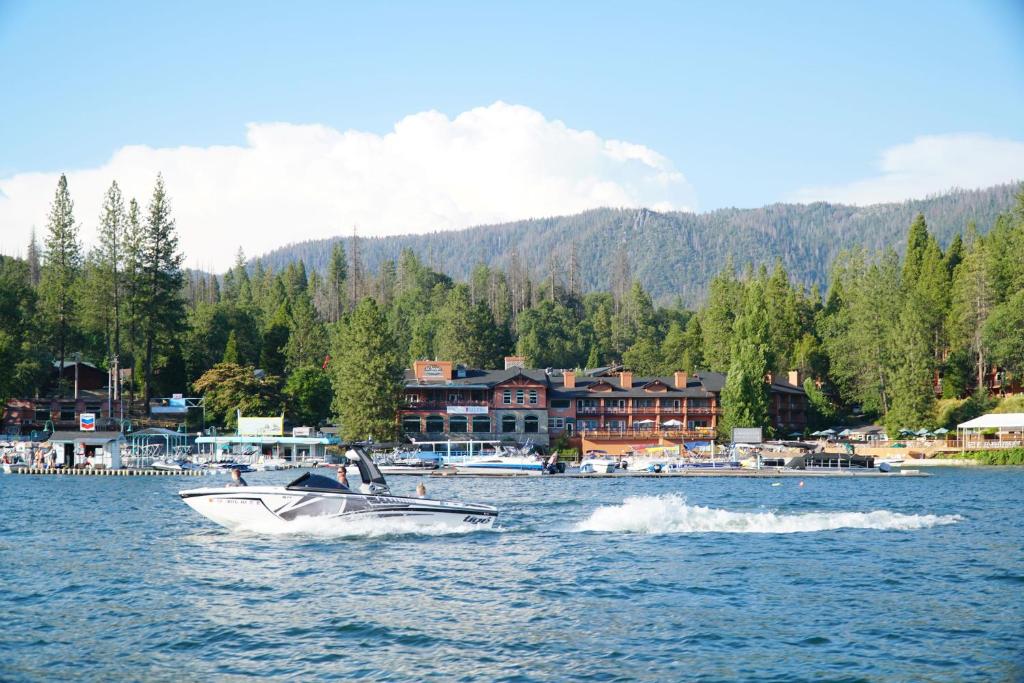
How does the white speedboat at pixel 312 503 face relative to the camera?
to the viewer's left
